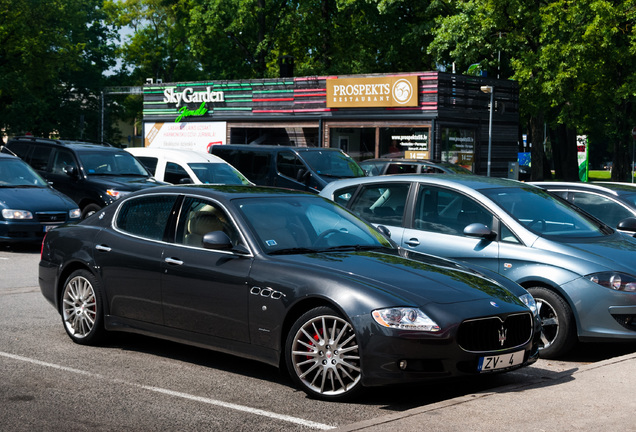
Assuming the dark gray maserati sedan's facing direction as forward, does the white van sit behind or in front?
behind

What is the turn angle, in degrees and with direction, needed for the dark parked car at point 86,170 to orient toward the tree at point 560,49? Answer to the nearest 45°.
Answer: approximately 90° to its left

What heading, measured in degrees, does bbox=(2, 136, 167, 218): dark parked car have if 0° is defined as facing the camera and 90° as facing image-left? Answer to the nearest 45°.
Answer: approximately 315°

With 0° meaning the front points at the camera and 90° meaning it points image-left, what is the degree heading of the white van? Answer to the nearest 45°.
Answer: approximately 315°

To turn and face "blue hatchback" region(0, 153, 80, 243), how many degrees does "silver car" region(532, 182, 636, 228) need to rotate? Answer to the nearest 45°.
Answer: approximately 135° to its right

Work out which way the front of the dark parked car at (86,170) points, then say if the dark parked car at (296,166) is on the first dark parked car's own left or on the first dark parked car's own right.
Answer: on the first dark parked car's own left

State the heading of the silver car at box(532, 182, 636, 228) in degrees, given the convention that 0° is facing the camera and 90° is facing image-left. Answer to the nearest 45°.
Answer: approximately 315°

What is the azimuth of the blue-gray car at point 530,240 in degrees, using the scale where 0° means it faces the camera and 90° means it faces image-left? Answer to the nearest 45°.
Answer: approximately 315°

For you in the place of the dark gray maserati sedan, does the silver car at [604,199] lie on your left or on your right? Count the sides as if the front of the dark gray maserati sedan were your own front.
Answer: on your left

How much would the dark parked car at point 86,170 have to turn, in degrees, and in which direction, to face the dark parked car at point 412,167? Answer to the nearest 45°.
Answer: approximately 45° to its left
